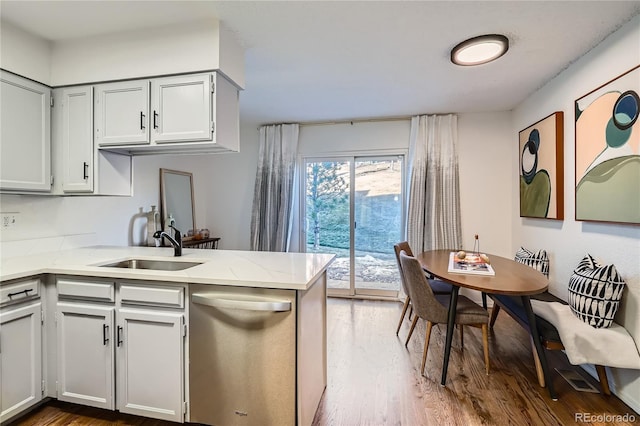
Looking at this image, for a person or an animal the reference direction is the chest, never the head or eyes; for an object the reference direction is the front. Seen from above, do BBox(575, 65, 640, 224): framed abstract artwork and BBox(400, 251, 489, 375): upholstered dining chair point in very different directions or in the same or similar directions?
very different directions

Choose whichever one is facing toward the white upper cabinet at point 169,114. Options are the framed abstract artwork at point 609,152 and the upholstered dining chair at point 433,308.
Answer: the framed abstract artwork

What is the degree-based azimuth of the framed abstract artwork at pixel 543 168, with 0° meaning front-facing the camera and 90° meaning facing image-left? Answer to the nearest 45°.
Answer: approximately 45°

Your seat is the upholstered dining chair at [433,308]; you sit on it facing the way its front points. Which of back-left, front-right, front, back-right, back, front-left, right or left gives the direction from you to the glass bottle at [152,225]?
back

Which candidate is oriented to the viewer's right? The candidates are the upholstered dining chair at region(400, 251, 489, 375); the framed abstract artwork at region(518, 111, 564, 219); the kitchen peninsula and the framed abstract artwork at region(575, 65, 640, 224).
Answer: the upholstered dining chair

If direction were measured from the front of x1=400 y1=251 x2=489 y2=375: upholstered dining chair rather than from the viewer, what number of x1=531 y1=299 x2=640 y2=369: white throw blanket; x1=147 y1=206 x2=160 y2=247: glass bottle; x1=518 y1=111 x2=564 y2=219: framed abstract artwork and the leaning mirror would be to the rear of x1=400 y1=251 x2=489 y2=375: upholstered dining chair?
2

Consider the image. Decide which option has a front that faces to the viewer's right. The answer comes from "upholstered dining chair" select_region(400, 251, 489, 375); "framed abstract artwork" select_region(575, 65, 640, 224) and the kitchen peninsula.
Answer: the upholstered dining chair

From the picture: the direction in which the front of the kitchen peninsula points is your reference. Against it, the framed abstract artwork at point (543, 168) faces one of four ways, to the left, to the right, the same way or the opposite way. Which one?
to the right

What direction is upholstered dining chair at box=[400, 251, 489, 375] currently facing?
to the viewer's right

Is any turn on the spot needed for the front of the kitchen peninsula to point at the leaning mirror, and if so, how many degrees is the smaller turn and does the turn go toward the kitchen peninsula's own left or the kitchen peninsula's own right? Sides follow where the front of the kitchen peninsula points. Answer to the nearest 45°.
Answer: approximately 180°

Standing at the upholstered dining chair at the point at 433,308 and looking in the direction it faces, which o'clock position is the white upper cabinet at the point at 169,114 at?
The white upper cabinet is roughly at 5 o'clock from the upholstered dining chair.

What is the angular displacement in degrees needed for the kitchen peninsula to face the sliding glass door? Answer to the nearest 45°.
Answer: approximately 135° to its left

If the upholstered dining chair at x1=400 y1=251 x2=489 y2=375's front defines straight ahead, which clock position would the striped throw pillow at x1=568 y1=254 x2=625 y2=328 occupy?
The striped throw pillow is roughly at 12 o'clock from the upholstered dining chair.

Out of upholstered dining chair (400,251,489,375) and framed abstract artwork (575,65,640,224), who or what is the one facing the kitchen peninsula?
the framed abstract artwork

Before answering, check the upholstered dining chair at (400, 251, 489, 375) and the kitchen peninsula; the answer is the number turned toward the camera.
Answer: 1
